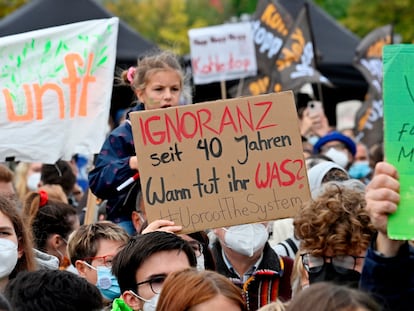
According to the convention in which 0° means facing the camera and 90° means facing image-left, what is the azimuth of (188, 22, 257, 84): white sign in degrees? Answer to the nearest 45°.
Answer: approximately 0°

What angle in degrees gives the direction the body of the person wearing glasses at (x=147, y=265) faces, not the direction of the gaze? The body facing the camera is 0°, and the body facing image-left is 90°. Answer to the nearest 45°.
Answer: approximately 315°

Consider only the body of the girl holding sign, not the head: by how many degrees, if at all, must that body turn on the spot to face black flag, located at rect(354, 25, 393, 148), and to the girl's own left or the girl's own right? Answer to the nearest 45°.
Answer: approximately 90° to the girl's own left

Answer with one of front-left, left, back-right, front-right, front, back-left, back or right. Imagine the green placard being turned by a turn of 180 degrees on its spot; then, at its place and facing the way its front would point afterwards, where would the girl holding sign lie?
front-left

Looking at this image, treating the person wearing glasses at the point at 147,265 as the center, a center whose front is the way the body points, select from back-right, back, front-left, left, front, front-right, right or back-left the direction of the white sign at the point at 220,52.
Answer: back-left
